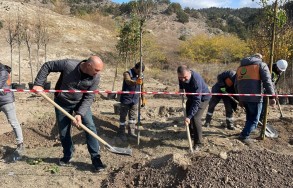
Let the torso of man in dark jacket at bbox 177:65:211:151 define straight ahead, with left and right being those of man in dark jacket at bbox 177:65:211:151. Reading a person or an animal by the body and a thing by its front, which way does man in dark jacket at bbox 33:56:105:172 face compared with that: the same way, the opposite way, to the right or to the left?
to the left

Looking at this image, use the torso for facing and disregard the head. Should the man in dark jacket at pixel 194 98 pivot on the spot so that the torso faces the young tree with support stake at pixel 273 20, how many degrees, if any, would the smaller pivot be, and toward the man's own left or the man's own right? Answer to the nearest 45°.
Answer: approximately 180°

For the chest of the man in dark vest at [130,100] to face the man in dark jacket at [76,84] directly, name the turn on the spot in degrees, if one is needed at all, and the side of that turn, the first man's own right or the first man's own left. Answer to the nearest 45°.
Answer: approximately 45° to the first man's own right

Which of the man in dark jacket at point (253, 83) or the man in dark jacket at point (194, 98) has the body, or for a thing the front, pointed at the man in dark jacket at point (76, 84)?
the man in dark jacket at point (194, 98)

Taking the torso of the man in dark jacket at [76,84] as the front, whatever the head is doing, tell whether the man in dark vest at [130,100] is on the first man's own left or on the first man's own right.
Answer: on the first man's own left

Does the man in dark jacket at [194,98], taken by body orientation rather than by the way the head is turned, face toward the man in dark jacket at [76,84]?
yes
